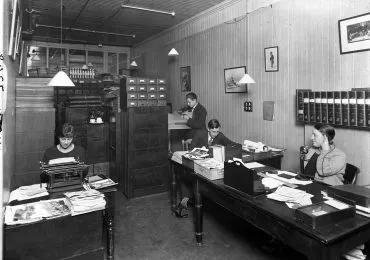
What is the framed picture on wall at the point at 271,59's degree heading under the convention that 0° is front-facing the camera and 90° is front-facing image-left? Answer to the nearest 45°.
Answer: approximately 45°

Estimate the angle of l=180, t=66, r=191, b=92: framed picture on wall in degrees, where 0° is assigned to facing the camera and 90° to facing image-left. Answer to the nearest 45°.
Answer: approximately 45°

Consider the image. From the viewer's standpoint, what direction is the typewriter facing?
away from the camera

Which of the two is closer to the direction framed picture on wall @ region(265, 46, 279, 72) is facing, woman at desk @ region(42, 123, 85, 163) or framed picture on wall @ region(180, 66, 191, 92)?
the woman at desk

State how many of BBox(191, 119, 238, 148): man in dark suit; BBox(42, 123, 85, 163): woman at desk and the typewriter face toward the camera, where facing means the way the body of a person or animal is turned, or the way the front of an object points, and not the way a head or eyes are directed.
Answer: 2

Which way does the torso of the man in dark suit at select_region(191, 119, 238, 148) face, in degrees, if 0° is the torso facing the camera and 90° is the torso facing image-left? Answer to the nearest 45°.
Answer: approximately 0°

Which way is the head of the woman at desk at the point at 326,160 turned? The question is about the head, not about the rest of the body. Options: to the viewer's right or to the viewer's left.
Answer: to the viewer's left

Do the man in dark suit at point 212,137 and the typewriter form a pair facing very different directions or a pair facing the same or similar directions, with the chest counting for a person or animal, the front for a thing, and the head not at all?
very different directions

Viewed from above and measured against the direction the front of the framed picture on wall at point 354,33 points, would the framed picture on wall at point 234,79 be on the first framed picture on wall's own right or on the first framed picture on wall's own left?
on the first framed picture on wall's own right

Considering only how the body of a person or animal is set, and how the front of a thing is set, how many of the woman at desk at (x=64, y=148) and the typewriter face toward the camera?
1
